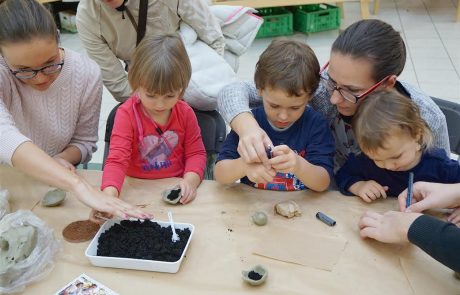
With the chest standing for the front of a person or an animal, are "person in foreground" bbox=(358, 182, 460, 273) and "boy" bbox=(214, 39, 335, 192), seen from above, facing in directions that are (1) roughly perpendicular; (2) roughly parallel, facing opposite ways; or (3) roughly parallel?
roughly perpendicular

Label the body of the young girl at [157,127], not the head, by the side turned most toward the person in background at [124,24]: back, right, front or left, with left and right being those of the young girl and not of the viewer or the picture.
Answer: back

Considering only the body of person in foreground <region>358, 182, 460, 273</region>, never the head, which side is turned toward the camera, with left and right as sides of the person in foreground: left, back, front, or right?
left

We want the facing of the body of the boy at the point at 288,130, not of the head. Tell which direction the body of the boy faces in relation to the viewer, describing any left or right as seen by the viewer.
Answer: facing the viewer

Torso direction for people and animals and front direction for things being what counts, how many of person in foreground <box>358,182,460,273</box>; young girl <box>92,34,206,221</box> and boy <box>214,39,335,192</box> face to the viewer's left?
1

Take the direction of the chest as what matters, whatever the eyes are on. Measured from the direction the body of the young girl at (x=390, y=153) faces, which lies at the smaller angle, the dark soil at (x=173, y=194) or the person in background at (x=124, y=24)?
the dark soil

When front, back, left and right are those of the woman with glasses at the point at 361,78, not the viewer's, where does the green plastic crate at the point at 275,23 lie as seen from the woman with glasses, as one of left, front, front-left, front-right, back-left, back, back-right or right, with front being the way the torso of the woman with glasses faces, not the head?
back-right

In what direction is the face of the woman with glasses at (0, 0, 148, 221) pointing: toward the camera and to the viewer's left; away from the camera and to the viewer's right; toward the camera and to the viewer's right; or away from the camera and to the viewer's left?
toward the camera and to the viewer's right

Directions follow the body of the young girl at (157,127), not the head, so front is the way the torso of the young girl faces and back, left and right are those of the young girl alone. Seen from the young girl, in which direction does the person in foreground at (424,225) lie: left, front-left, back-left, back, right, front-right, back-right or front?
front-left

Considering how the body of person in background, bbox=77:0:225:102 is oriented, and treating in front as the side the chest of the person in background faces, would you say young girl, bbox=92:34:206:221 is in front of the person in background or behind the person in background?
in front
